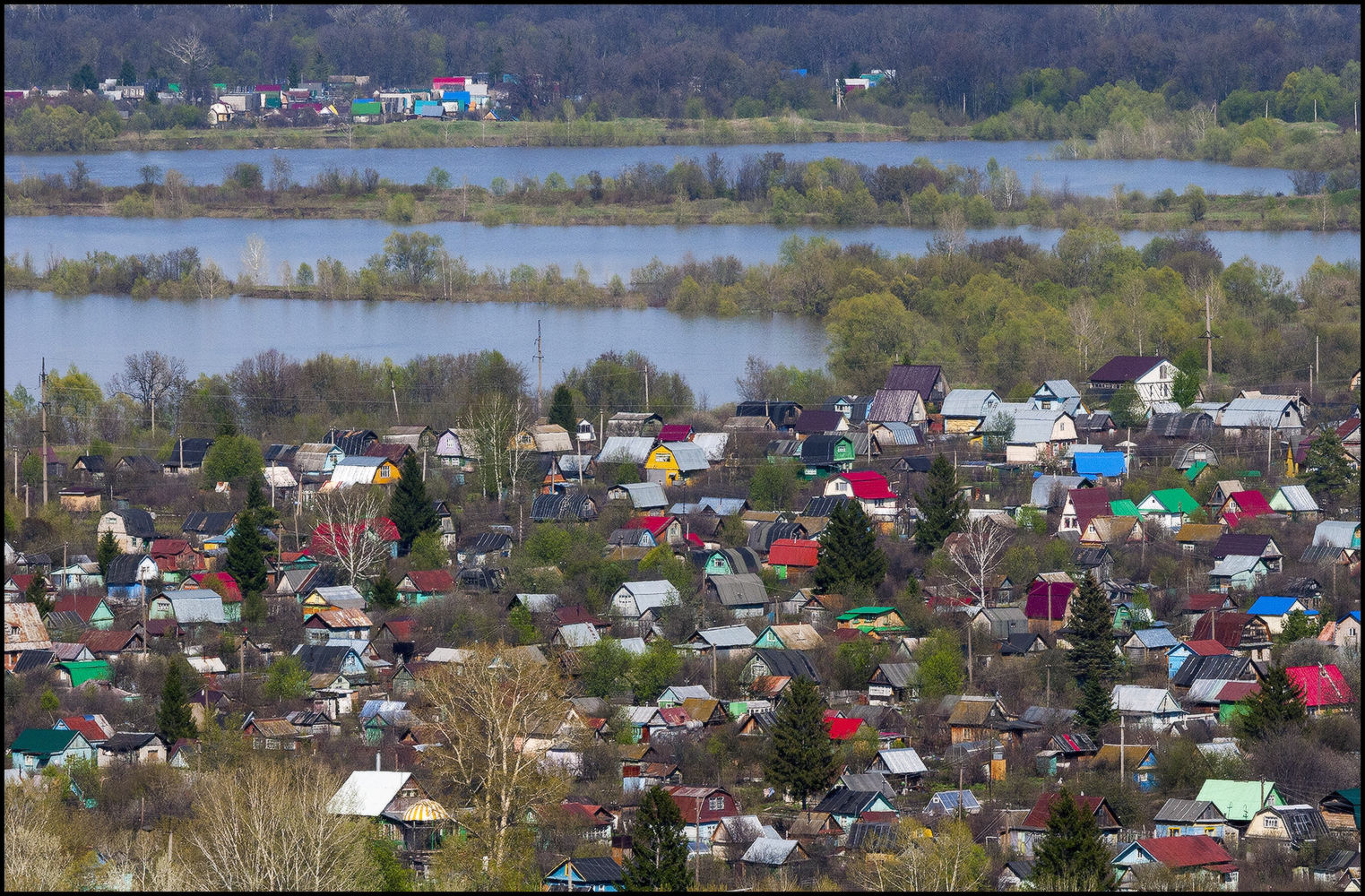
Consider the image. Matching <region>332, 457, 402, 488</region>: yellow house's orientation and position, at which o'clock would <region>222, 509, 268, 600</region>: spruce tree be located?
The spruce tree is roughly at 2 o'clock from the yellow house.

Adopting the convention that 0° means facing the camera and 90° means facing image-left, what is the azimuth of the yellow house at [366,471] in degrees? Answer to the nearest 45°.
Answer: approximately 315°

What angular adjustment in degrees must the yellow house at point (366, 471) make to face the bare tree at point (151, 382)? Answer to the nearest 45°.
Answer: approximately 180°

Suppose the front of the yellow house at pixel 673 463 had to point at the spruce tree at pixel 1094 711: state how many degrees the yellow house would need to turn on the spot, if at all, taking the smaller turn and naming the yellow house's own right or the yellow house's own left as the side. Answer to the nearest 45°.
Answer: approximately 45° to the yellow house's own left

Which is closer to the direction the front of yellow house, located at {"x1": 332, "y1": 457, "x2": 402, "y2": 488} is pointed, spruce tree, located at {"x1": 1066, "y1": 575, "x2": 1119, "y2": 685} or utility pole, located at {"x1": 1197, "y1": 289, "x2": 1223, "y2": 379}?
the spruce tree

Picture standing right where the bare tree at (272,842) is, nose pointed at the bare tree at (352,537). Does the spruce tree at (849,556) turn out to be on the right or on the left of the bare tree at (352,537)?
right
